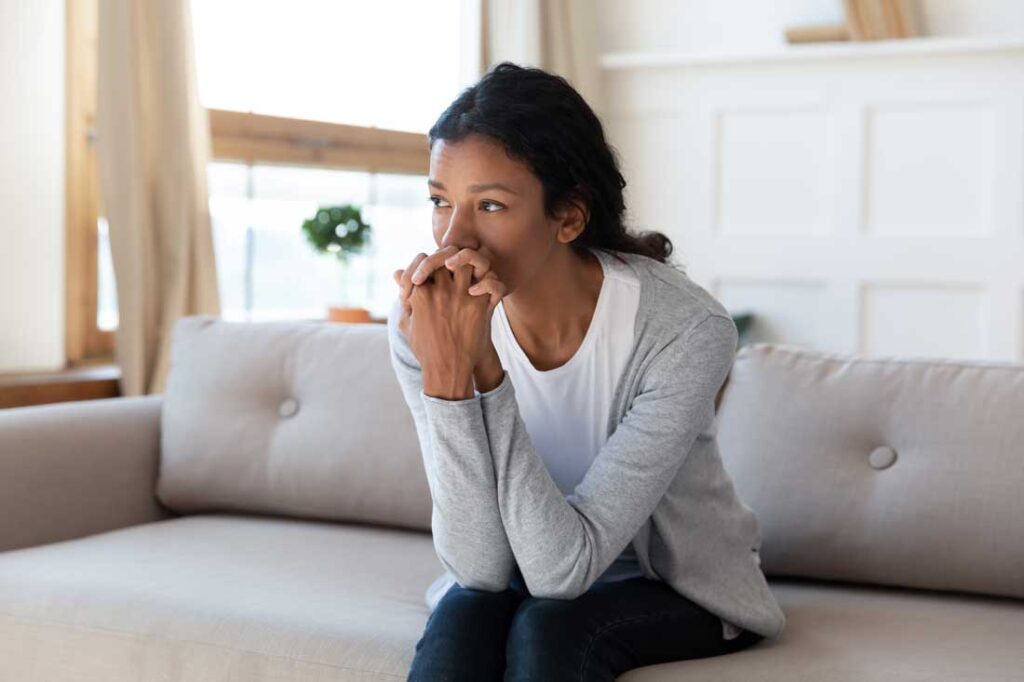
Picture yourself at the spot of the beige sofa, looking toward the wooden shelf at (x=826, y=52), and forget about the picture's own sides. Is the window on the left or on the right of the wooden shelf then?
left

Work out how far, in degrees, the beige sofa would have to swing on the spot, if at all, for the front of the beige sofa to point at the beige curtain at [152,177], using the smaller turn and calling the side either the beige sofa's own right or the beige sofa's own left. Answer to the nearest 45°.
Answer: approximately 90° to the beige sofa's own right

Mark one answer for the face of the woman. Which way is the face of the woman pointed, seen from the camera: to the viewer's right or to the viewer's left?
to the viewer's left

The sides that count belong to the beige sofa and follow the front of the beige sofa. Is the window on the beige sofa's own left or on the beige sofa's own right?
on the beige sofa's own right

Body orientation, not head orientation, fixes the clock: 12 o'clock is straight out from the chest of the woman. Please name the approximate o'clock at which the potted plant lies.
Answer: The potted plant is roughly at 4 o'clock from the woman.

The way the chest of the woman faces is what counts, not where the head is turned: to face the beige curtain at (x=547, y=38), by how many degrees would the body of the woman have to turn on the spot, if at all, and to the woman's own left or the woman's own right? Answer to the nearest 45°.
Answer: approximately 135° to the woman's own right

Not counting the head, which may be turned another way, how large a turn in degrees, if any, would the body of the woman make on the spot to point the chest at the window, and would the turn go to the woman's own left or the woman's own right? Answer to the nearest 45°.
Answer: approximately 135° to the woman's own right

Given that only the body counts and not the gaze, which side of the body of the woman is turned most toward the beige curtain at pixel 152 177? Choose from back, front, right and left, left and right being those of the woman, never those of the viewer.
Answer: right

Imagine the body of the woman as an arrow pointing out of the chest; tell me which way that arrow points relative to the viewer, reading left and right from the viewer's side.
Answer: facing the viewer and to the left of the viewer

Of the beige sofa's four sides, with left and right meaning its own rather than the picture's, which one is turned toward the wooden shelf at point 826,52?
back

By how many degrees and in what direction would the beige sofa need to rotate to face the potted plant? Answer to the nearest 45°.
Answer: approximately 135° to its right
